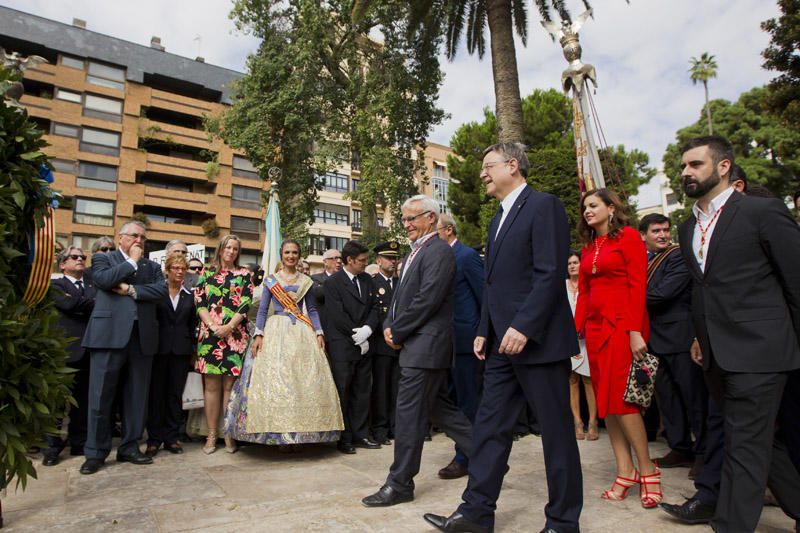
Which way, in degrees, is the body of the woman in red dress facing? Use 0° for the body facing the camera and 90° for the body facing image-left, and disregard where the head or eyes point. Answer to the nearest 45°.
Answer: approximately 45°

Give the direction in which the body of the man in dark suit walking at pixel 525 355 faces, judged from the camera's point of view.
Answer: to the viewer's left

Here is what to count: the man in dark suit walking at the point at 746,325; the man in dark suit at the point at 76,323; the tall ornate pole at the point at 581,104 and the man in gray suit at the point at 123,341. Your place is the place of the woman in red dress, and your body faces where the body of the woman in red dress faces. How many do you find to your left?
1

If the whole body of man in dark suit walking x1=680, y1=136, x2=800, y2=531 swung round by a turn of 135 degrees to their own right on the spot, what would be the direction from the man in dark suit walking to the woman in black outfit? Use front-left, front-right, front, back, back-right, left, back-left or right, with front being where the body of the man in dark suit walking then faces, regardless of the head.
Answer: left

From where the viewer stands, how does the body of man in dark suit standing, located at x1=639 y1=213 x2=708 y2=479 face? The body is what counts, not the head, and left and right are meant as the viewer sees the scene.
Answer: facing the viewer and to the left of the viewer

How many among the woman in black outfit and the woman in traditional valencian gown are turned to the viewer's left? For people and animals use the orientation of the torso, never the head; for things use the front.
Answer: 0

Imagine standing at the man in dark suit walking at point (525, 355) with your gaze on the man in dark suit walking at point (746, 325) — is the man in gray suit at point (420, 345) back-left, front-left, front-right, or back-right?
back-left

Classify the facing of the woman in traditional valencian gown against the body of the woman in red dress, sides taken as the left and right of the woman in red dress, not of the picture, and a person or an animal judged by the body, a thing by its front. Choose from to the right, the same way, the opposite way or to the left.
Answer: to the left

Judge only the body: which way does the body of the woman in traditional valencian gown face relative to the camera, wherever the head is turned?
toward the camera

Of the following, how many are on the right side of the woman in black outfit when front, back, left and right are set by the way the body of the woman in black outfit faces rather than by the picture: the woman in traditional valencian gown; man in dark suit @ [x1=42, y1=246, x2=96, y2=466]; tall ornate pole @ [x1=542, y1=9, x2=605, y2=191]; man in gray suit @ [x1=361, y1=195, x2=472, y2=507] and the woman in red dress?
1

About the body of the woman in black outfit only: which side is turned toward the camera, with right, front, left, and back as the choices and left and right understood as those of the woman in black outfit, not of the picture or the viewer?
front

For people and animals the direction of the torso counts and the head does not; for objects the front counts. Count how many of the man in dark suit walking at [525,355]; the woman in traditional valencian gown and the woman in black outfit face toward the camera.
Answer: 2
